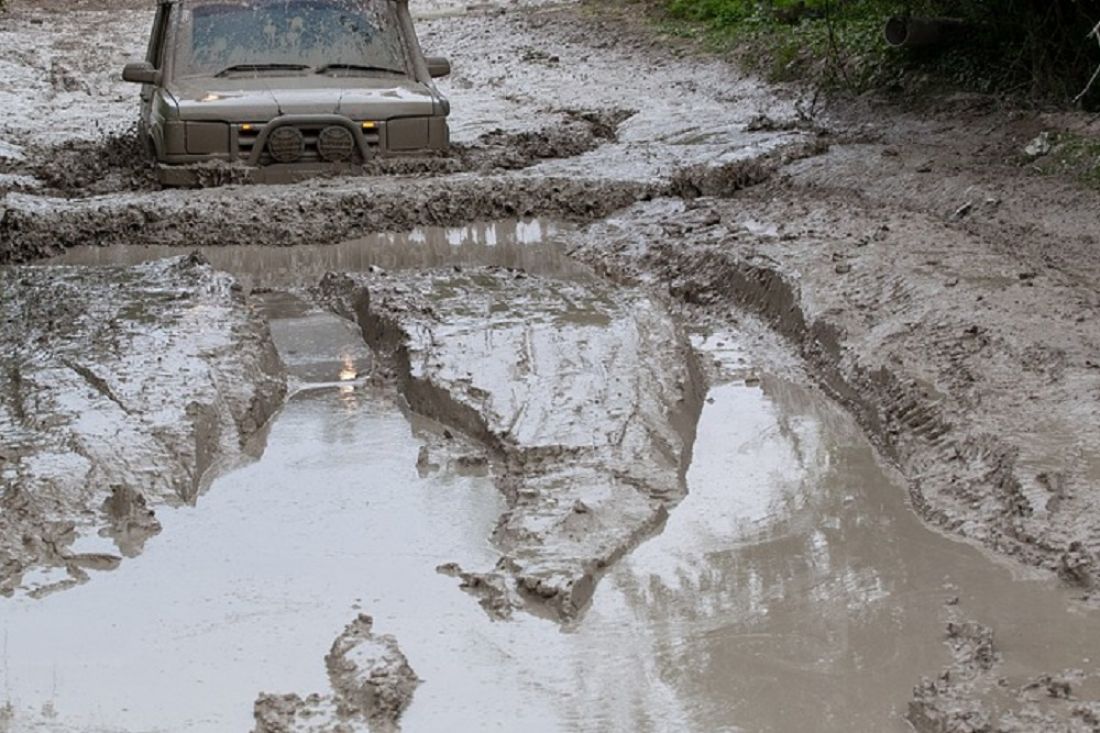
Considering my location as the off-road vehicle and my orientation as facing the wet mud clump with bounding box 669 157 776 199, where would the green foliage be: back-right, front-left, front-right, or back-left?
front-left

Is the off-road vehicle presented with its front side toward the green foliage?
no

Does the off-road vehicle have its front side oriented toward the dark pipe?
no

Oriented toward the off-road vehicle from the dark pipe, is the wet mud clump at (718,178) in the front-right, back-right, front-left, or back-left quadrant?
front-left

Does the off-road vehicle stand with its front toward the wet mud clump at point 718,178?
no

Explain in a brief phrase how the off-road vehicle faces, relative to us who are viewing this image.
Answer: facing the viewer
